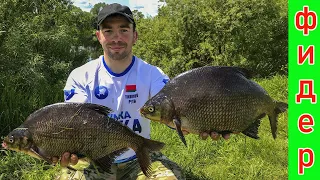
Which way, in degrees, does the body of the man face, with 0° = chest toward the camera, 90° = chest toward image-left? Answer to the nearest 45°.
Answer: approximately 0°
